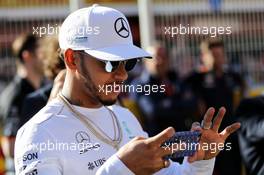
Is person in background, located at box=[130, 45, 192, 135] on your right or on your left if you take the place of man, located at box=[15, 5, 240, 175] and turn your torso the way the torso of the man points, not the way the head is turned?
on your left

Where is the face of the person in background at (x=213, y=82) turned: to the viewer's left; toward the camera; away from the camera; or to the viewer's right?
toward the camera

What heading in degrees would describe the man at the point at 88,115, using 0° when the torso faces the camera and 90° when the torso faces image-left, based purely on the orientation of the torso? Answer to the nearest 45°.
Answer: approximately 315°

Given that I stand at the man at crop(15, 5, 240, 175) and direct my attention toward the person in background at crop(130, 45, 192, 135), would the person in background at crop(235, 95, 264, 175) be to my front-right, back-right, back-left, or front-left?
front-right

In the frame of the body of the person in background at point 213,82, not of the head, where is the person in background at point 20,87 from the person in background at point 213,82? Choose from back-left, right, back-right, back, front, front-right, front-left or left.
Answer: front-right

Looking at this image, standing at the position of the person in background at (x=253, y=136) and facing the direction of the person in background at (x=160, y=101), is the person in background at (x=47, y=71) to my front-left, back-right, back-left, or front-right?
front-left

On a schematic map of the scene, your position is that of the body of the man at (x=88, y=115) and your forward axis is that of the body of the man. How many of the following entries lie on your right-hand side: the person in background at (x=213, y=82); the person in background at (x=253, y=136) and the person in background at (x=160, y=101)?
0

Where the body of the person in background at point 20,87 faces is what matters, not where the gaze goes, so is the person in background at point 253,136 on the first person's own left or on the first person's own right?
on the first person's own right

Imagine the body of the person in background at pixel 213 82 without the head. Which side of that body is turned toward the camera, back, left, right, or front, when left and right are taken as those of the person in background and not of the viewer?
front
